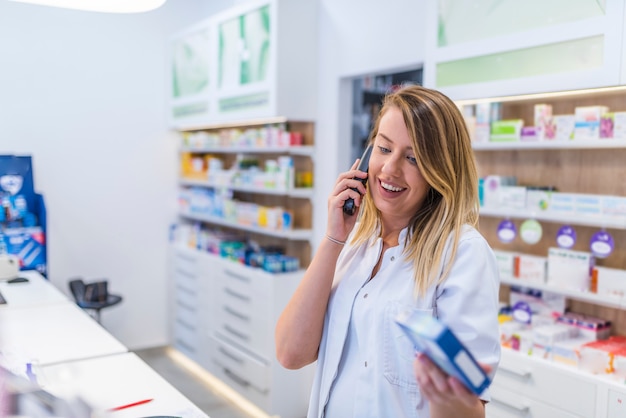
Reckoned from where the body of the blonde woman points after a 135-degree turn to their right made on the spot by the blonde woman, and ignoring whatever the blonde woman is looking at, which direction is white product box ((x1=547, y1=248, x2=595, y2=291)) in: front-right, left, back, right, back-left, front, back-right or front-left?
front-right

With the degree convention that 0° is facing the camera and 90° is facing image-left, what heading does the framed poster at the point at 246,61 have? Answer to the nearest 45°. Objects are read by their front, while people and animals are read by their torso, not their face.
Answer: approximately 45°

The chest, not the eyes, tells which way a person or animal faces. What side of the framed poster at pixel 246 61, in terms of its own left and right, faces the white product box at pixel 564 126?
left

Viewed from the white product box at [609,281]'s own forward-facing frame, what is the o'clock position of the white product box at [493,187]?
the white product box at [493,187] is roughly at 4 o'clock from the white product box at [609,281].

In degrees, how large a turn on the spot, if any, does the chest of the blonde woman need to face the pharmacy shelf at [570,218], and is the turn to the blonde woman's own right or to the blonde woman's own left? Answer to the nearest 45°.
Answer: approximately 180°

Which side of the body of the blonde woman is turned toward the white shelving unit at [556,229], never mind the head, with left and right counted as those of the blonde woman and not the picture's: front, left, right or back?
back

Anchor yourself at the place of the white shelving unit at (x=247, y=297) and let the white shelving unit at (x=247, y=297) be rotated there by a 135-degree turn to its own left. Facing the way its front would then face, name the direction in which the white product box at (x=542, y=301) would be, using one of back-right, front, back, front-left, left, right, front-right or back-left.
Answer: front-right

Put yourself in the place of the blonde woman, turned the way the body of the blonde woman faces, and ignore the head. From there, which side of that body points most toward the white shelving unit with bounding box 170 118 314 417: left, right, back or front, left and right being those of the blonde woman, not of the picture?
right
